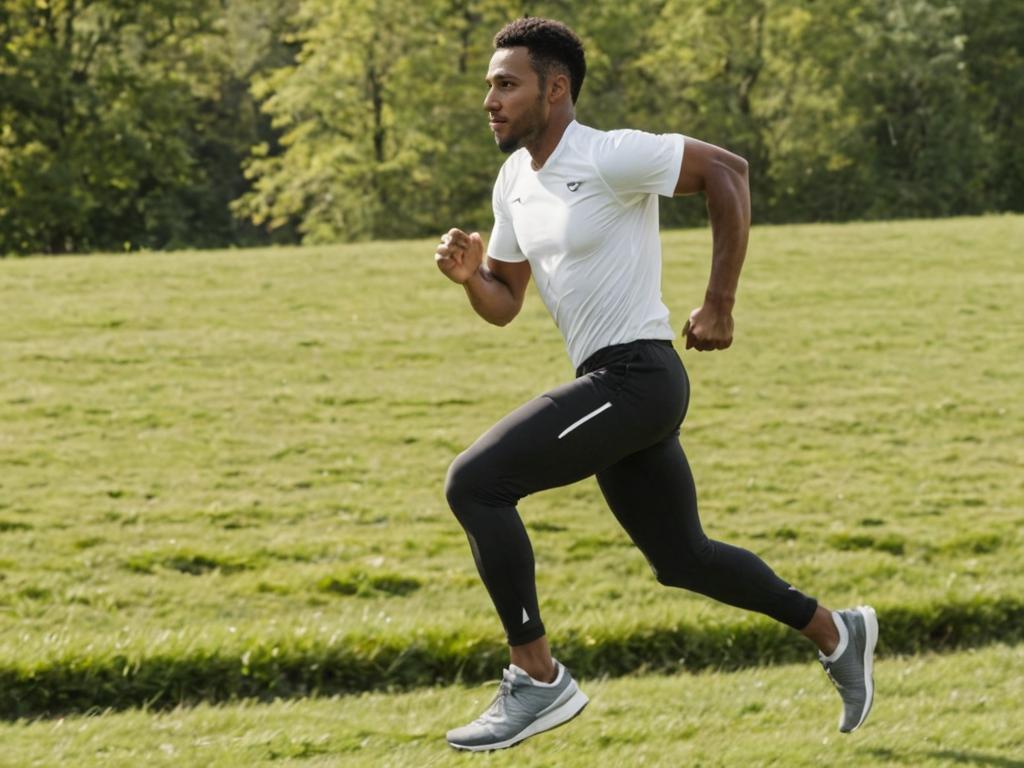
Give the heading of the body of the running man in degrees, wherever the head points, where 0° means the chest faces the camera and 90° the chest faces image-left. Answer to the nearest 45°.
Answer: approximately 90°

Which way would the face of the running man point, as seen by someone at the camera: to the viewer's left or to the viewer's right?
to the viewer's left
